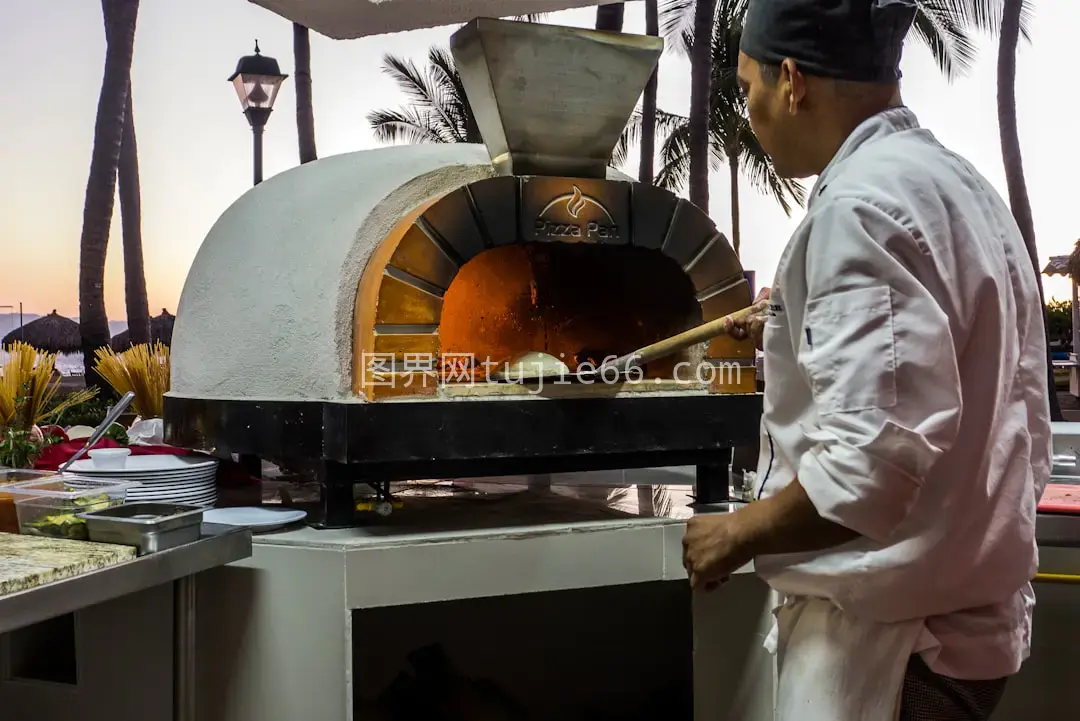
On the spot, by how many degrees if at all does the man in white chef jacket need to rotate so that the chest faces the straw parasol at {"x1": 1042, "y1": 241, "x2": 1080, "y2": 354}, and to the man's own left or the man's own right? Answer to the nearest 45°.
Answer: approximately 45° to the man's own right

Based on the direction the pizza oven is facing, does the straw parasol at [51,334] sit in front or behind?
behind

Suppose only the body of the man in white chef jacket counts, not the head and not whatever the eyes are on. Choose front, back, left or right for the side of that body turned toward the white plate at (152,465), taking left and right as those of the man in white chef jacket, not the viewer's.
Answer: front

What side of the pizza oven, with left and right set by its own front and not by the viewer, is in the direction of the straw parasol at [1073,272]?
left

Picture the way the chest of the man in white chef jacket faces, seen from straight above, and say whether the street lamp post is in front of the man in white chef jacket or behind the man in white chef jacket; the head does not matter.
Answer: in front

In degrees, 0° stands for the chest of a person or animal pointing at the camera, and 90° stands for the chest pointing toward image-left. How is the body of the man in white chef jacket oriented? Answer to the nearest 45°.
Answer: approximately 135°

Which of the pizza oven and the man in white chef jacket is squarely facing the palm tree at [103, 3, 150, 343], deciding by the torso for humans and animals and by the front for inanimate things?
the man in white chef jacket

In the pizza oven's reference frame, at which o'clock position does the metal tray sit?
The metal tray is roughly at 3 o'clock from the pizza oven.

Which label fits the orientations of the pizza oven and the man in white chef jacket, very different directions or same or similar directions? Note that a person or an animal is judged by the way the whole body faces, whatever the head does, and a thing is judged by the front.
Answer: very different directions
